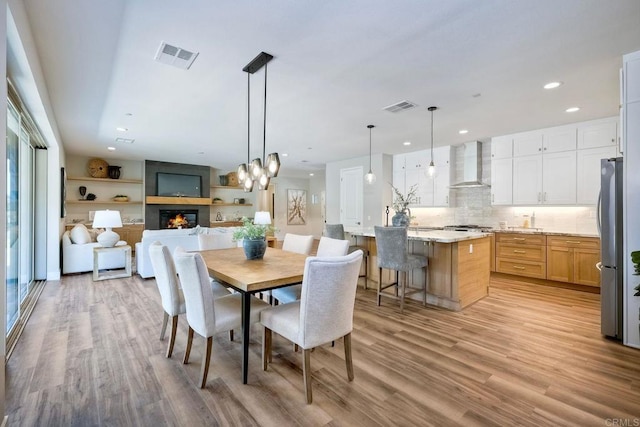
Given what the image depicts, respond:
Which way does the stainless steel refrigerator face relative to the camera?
to the viewer's left

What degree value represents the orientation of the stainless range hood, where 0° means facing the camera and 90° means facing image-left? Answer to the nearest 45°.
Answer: approximately 45°

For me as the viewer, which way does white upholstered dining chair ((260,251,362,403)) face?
facing away from the viewer and to the left of the viewer

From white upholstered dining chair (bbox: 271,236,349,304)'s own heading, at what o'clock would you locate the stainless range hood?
The stainless range hood is roughly at 6 o'clock from the white upholstered dining chair.

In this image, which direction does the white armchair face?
to the viewer's right

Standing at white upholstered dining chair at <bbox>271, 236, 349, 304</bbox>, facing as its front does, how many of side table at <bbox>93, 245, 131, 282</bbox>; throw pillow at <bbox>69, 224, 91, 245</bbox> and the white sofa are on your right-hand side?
3

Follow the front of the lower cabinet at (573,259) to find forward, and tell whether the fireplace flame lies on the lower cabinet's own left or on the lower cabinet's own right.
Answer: on the lower cabinet's own right

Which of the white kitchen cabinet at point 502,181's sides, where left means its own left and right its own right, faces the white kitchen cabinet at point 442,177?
right

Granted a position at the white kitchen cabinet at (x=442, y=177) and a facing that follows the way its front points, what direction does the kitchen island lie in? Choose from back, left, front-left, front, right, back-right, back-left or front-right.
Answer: front-left

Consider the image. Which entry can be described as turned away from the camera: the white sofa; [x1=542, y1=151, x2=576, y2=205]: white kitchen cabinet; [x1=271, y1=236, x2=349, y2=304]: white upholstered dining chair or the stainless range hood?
the white sofa

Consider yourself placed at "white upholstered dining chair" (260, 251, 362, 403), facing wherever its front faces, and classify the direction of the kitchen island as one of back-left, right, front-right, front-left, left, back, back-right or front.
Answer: right

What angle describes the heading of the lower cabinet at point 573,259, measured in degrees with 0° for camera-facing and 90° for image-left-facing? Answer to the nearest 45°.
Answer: approximately 0°

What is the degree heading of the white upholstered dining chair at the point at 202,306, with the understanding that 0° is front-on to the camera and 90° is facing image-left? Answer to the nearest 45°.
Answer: approximately 225°

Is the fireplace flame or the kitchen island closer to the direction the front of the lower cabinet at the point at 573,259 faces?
the kitchen island
